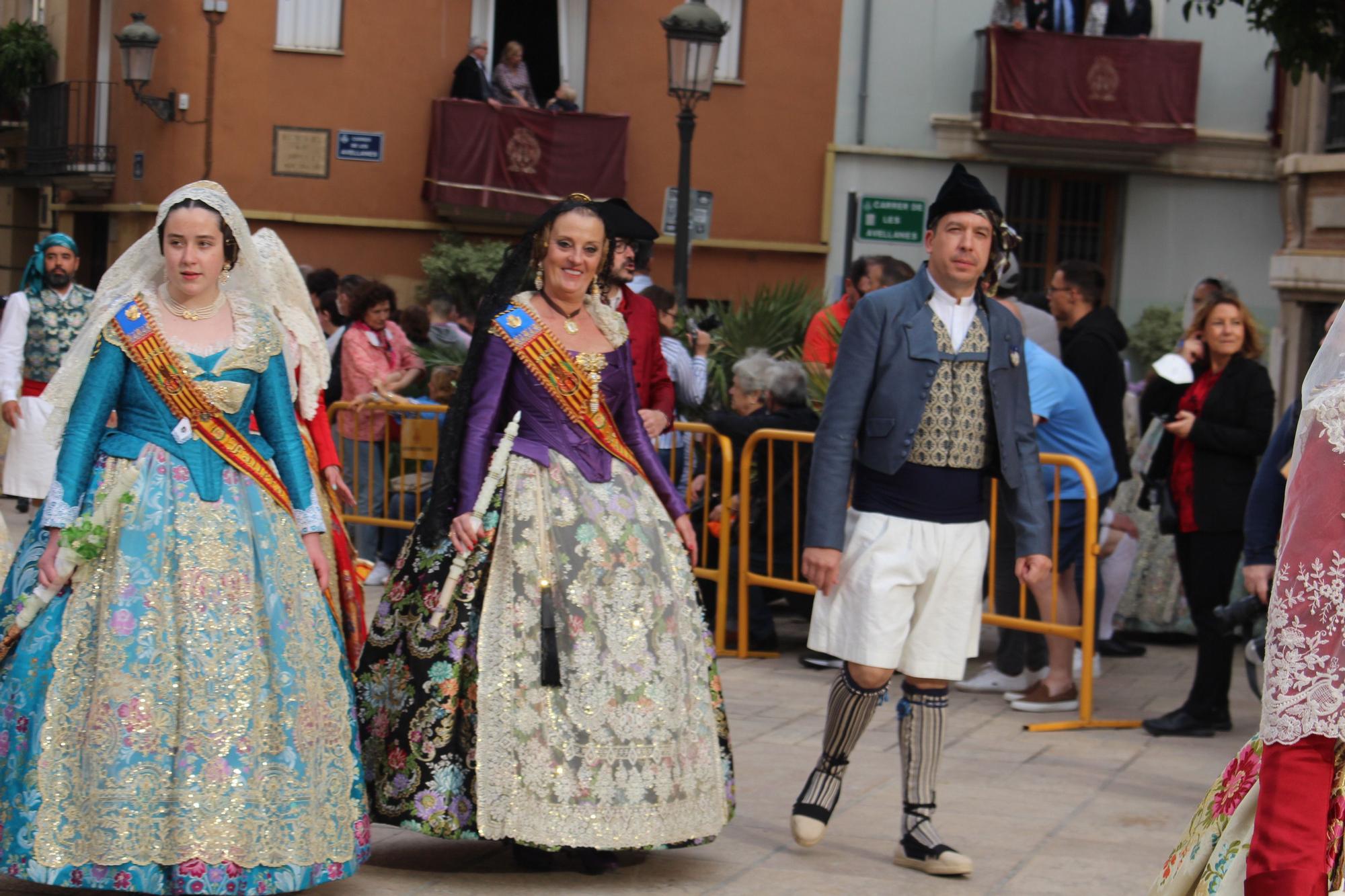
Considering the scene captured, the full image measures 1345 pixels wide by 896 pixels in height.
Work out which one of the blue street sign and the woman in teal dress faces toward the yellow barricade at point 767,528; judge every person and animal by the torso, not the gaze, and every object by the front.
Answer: the blue street sign

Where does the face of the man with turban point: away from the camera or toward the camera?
toward the camera

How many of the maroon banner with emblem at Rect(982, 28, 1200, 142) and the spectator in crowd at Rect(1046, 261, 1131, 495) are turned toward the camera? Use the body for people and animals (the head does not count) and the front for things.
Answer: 1

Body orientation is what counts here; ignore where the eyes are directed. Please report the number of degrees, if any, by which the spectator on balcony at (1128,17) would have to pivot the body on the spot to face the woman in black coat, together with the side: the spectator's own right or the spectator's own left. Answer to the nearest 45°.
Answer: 0° — they already face them

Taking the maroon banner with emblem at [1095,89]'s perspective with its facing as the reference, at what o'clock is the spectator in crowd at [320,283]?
The spectator in crowd is roughly at 1 o'clock from the maroon banner with emblem.

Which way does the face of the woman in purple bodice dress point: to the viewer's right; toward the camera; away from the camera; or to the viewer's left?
toward the camera

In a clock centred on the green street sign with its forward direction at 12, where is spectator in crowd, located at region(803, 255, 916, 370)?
The spectator in crowd is roughly at 12 o'clock from the green street sign.

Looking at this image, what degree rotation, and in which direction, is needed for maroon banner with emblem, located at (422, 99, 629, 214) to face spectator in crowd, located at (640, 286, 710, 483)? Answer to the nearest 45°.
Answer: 0° — it already faces them

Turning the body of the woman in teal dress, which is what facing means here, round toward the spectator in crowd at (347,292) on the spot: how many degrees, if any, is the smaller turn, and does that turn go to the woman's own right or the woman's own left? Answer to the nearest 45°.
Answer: approximately 180°

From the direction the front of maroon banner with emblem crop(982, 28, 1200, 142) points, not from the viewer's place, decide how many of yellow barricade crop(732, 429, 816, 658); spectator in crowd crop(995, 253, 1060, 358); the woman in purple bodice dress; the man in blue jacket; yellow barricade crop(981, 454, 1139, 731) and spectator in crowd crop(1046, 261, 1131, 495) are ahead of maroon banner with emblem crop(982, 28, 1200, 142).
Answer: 6

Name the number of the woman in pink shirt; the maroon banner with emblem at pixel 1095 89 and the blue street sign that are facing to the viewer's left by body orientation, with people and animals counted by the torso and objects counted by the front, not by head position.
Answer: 0

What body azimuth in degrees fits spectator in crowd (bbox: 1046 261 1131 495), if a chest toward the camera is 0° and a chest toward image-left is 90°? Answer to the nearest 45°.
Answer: approximately 90°

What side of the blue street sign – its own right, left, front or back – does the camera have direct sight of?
front

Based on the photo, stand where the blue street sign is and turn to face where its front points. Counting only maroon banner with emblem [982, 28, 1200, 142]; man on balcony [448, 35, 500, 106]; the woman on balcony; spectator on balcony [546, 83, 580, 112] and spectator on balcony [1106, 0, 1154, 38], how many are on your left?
5

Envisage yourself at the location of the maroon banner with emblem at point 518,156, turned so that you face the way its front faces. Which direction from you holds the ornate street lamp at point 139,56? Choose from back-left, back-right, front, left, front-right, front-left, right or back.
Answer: right

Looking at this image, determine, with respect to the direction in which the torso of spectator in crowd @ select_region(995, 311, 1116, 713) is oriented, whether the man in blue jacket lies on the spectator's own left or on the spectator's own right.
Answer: on the spectator's own left

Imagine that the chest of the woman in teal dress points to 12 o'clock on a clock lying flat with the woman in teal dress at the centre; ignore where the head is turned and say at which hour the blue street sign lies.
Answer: The blue street sign is roughly at 6 o'clock from the woman in teal dress.
